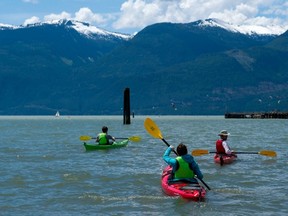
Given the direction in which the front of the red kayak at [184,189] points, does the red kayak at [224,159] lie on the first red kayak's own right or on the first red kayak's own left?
on the first red kayak's own right

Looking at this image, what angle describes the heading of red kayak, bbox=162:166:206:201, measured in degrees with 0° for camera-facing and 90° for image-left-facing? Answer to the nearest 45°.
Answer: approximately 135°

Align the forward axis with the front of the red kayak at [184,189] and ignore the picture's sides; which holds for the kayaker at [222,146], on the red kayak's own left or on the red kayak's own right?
on the red kayak's own right
